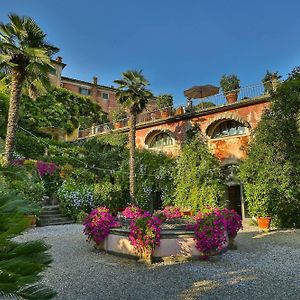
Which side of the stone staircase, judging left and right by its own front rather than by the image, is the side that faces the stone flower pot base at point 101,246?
front

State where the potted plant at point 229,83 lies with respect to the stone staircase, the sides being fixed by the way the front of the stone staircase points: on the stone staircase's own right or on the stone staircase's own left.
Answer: on the stone staircase's own left

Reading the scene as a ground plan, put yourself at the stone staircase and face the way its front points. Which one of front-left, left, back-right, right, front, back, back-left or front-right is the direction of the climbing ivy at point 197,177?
left

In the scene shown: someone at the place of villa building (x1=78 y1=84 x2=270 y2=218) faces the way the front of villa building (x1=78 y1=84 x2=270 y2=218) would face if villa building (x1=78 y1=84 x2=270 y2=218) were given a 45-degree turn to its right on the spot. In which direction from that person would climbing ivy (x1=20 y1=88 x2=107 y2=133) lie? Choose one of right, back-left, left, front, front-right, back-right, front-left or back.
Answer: front-right

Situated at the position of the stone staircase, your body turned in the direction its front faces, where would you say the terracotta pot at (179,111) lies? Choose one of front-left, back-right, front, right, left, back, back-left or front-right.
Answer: left

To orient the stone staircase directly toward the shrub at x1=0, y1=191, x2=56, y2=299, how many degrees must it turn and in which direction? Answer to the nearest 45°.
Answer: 0° — it already faces it

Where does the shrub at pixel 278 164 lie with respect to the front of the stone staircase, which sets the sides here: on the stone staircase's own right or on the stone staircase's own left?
on the stone staircase's own left

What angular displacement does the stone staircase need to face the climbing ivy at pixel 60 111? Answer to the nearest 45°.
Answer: approximately 180°

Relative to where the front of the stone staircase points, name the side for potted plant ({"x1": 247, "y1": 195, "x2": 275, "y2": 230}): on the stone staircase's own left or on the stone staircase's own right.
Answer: on the stone staircase's own left

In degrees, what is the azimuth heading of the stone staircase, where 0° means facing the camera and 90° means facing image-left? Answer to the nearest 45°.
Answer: approximately 0°

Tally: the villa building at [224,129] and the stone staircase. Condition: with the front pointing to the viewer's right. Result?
0

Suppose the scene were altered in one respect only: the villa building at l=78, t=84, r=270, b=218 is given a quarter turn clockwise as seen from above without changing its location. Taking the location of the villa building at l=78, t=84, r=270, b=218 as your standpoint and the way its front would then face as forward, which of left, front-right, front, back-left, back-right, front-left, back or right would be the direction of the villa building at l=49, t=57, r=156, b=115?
front

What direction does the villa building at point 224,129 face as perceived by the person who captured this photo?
facing the viewer and to the left of the viewer
